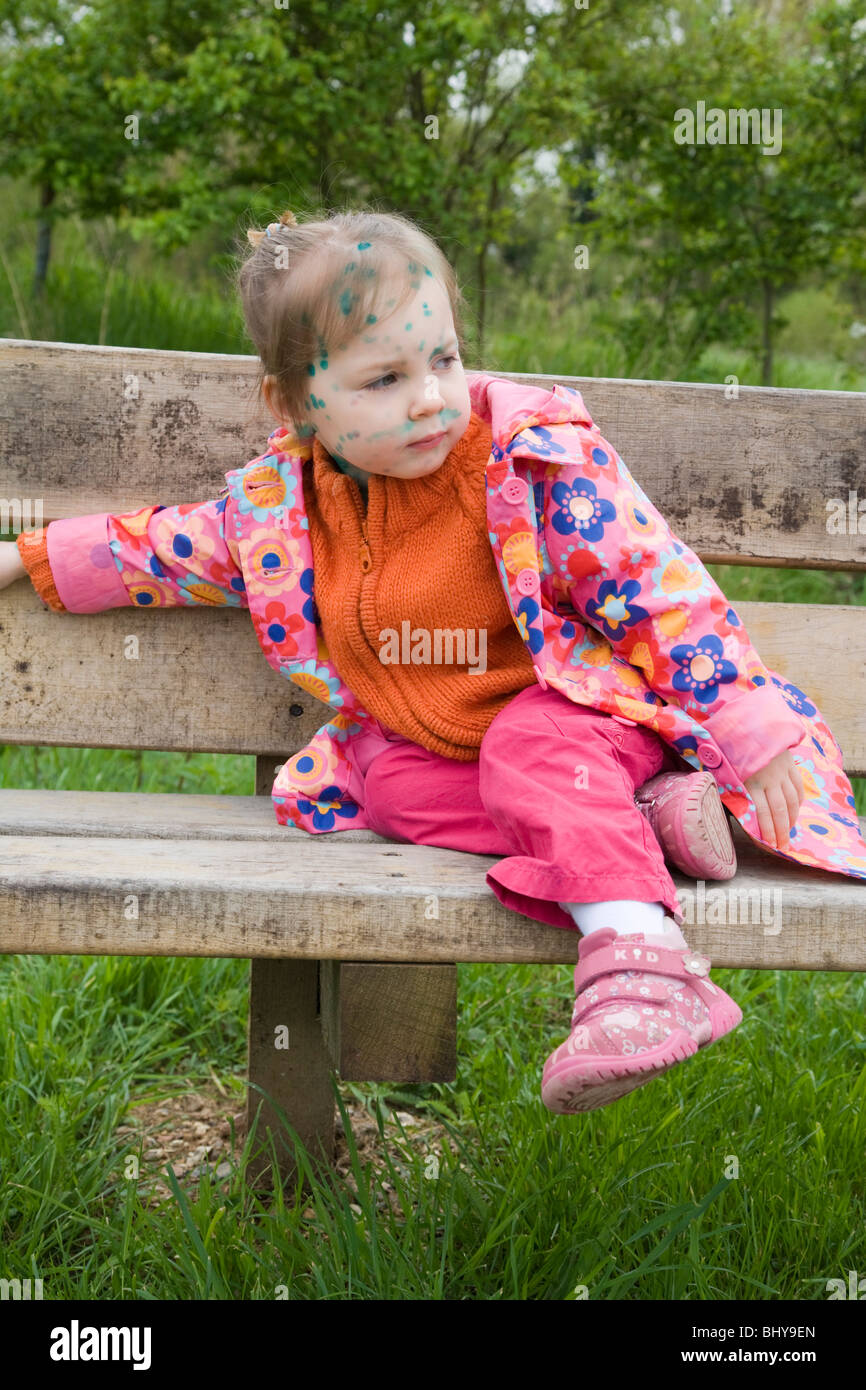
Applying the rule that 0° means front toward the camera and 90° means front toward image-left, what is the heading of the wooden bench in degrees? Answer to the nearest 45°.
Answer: approximately 0°
